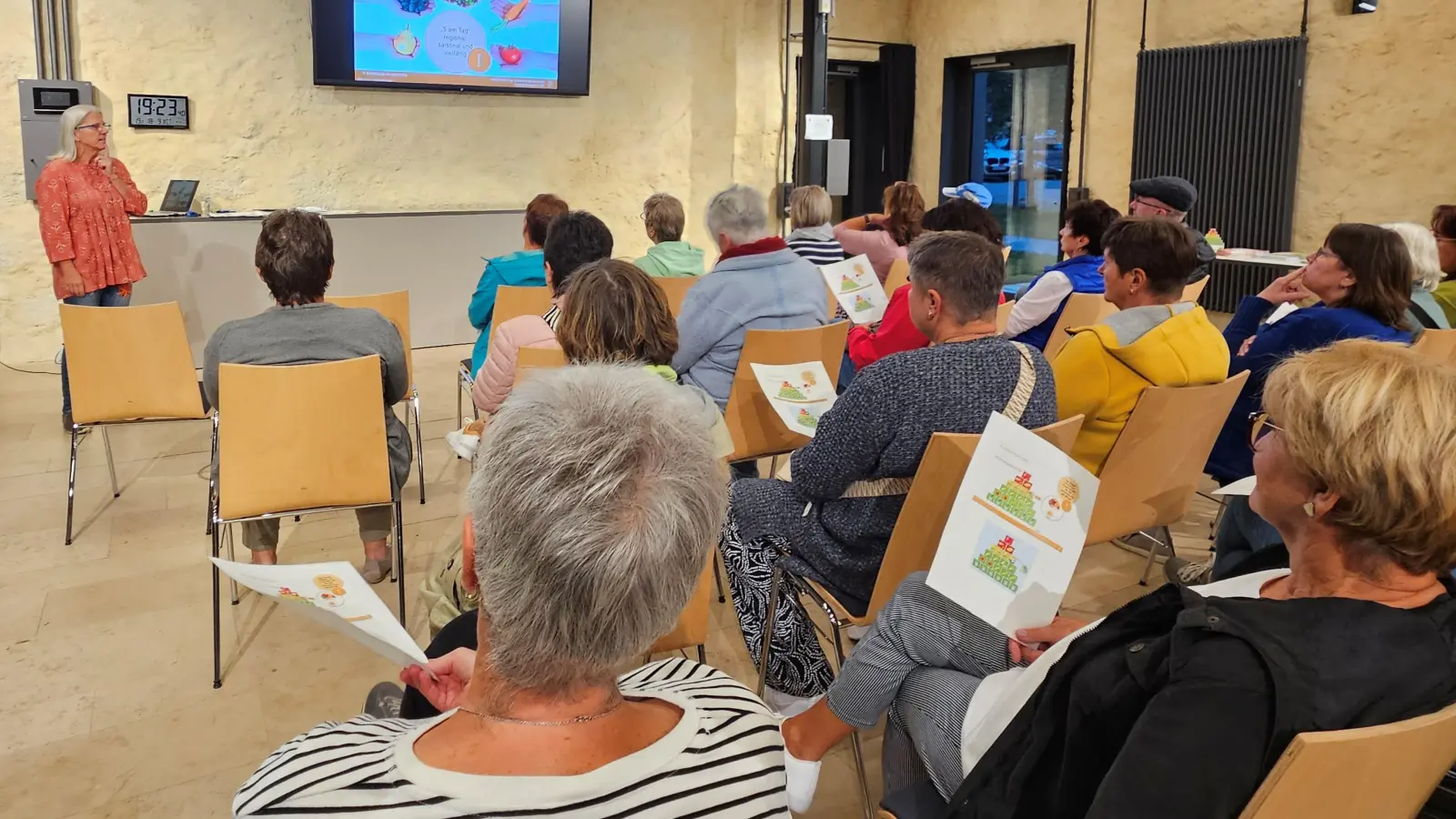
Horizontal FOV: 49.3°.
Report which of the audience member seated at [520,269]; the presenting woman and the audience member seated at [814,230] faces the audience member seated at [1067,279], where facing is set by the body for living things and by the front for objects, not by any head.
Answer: the presenting woman

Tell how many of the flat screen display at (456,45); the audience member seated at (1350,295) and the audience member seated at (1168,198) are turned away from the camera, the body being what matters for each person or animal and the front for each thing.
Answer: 0

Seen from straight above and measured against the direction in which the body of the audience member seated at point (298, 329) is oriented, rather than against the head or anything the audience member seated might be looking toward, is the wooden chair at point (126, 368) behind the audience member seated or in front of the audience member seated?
in front

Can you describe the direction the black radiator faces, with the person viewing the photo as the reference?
facing the viewer and to the left of the viewer

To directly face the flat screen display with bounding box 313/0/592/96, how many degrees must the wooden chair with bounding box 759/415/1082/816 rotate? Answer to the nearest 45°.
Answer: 0° — it already faces it

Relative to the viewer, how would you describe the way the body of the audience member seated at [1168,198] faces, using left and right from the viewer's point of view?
facing to the left of the viewer

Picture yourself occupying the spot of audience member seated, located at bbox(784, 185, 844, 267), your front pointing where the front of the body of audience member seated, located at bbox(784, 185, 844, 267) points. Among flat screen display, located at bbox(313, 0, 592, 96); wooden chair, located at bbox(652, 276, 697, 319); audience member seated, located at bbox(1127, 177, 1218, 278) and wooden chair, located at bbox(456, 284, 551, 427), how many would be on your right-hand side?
1

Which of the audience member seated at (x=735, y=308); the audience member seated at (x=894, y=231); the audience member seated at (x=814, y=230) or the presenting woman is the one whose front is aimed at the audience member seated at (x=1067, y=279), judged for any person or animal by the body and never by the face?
the presenting woman

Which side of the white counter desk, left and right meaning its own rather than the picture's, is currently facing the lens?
front

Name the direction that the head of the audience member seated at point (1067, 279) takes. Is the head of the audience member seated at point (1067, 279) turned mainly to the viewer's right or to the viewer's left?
to the viewer's left
